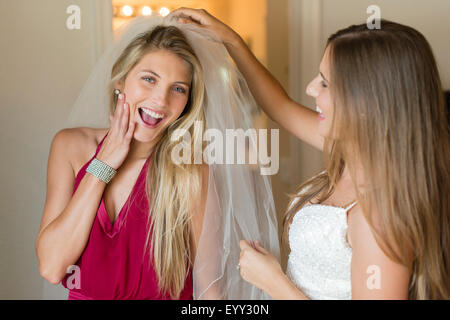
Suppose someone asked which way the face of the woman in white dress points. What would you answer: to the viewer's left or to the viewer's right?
to the viewer's left

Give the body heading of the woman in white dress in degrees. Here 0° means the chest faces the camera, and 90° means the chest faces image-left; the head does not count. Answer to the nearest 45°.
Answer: approximately 90°
